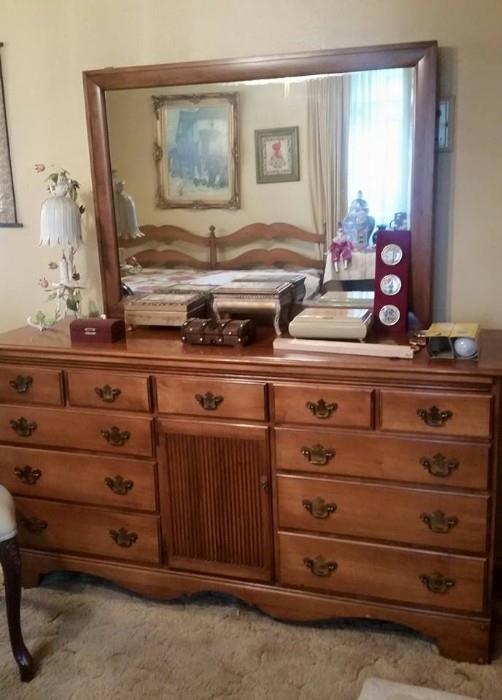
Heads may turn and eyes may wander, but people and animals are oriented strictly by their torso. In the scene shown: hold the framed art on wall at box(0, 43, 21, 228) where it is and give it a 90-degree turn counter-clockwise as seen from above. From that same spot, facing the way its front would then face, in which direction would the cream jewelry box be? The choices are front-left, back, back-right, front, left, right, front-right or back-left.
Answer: front-right

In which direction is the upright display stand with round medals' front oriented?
toward the camera

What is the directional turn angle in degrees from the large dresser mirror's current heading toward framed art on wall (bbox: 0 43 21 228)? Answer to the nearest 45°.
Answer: approximately 90° to its right

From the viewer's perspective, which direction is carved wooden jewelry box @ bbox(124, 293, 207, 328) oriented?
toward the camera

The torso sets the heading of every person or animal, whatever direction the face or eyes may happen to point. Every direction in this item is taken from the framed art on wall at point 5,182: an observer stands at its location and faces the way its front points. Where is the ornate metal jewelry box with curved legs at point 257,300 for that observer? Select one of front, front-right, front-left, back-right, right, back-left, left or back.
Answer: front-left

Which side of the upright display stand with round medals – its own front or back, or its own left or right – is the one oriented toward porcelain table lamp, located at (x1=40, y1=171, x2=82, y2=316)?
right

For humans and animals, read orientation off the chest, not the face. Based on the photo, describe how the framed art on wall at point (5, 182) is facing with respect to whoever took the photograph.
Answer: facing the viewer
